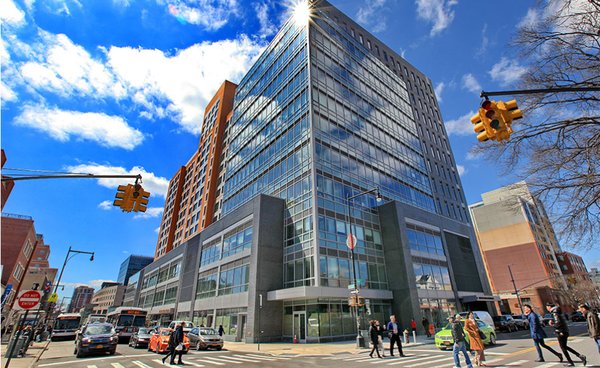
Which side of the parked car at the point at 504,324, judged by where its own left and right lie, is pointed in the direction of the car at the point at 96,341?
front

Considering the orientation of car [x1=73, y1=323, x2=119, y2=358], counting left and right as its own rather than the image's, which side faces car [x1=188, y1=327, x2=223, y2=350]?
left

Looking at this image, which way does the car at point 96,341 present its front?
toward the camera

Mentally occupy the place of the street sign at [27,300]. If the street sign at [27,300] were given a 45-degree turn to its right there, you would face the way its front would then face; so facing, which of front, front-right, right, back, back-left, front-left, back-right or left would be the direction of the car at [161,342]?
back

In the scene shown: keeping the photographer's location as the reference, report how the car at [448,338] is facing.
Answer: facing the viewer and to the left of the viewer

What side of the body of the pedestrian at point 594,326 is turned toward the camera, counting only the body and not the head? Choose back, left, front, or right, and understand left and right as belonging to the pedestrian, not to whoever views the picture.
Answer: left

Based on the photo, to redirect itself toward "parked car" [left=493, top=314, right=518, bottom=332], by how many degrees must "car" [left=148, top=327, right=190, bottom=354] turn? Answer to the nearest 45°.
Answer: approximately 135° to its left

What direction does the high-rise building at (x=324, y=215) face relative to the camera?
toward the camera

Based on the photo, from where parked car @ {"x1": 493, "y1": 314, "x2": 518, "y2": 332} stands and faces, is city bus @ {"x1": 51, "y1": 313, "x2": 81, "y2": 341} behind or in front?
in front

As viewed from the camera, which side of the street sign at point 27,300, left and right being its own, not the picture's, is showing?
front
